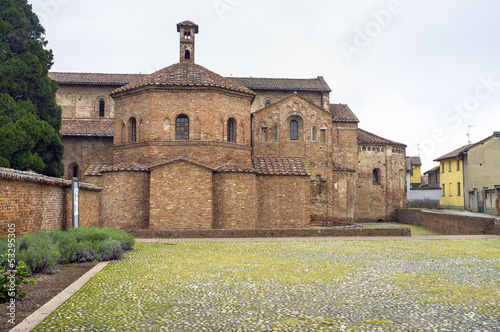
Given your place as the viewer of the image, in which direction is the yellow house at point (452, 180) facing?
facing the viewer and to the left of the viewer

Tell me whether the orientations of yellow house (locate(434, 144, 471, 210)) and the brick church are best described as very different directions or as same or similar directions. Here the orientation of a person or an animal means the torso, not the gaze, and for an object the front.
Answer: same or similar directions

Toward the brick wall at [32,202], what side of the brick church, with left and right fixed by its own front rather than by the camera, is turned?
left

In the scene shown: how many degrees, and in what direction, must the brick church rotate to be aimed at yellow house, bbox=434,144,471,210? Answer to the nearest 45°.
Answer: approximately 135° to its right

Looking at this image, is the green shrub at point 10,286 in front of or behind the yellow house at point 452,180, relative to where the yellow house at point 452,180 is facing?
in front

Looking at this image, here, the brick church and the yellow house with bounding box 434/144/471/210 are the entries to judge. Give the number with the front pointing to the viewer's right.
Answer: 0

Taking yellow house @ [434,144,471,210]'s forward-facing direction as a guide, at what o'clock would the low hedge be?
The low hedge is roughly at 11 o'clock from the yellow house.

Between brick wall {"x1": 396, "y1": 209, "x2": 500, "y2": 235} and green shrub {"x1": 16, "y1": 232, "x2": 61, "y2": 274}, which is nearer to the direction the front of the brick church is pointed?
the green shrub

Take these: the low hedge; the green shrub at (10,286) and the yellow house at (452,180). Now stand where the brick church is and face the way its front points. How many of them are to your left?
2
